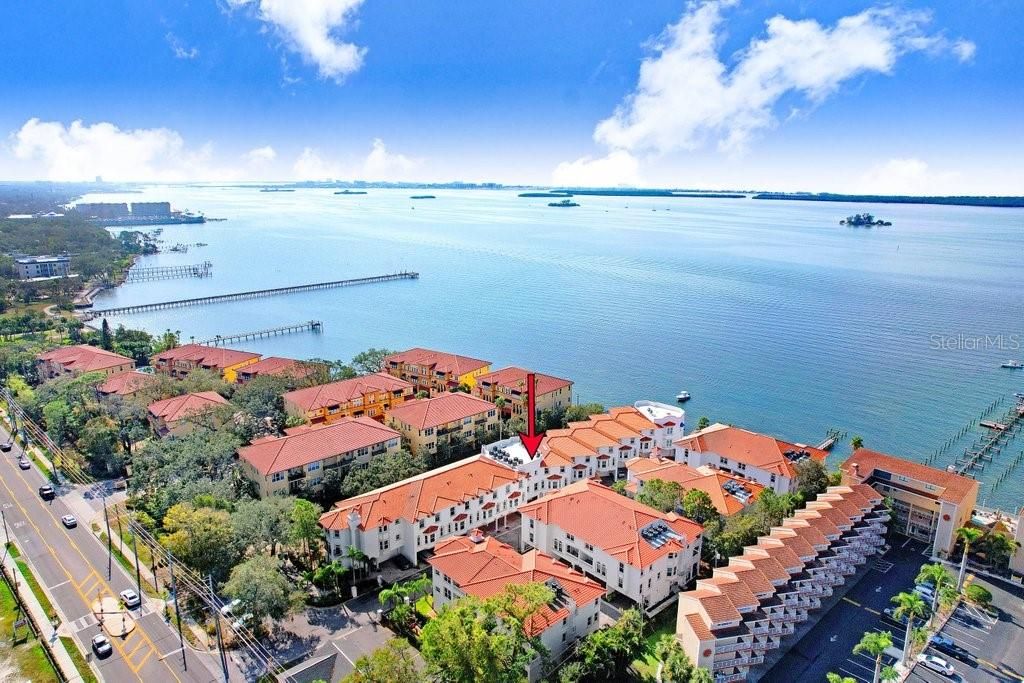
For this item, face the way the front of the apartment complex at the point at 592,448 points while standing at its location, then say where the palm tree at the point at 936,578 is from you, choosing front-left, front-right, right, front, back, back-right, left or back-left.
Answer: front

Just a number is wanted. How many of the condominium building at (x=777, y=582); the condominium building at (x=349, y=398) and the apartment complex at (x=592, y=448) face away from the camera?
0

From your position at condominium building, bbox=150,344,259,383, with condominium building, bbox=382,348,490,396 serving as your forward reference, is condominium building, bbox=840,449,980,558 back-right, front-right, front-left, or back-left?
front-right

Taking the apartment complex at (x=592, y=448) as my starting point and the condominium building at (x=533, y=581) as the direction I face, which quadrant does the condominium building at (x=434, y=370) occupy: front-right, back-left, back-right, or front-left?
back-right

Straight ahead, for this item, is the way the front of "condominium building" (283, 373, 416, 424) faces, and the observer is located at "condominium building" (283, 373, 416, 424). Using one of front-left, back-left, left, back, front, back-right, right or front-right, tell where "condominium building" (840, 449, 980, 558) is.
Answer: front

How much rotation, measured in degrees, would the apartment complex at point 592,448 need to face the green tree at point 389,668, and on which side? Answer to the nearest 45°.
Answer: approximately 45° to its right

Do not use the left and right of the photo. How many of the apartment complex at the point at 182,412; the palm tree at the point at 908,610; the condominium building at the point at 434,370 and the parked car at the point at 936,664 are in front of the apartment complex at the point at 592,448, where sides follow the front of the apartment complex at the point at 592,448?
2

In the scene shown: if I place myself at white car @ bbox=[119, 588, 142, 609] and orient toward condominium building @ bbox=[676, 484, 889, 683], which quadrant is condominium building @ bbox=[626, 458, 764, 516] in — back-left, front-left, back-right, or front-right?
front-left

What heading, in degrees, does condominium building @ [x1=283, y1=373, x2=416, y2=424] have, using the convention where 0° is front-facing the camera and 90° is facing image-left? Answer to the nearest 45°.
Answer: approximately 315°

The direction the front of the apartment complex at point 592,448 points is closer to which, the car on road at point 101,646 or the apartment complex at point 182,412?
the car on road
